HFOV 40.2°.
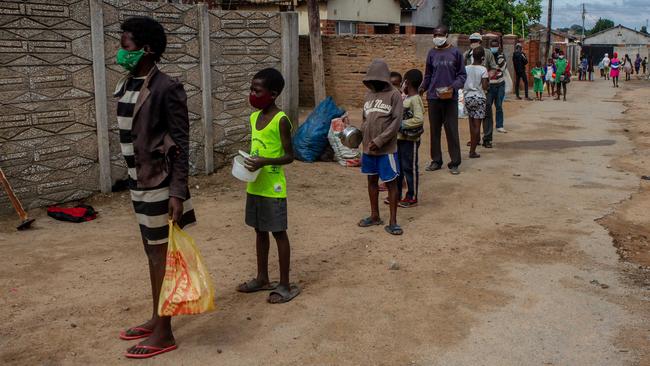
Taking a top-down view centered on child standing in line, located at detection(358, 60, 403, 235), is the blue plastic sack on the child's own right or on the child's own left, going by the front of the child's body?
on the child's own right

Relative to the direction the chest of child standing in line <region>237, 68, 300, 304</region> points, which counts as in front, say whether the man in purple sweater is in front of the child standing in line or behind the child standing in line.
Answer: behind

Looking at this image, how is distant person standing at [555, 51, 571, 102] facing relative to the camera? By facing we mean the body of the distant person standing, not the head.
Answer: toward the camera

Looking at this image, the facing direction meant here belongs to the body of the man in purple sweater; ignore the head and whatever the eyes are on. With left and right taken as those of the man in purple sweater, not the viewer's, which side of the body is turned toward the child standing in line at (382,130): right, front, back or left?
front

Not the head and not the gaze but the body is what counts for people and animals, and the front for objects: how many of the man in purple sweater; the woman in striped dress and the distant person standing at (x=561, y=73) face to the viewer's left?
1

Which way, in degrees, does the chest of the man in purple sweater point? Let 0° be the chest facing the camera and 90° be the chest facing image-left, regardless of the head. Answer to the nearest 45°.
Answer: approximately 0°

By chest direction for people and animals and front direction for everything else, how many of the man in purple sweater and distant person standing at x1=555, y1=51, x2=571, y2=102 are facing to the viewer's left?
0

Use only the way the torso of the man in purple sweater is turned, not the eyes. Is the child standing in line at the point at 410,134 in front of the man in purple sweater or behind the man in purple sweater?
in front

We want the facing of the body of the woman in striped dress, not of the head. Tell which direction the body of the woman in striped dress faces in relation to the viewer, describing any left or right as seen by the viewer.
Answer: facing to the left of the viewer

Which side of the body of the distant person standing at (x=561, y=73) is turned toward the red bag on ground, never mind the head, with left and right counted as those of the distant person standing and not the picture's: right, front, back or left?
front

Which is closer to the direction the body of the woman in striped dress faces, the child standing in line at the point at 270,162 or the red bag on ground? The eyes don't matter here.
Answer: the red bag on ground

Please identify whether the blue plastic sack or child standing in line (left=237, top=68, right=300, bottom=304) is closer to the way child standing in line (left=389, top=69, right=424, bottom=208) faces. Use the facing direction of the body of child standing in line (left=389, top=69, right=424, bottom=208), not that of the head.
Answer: the child standing in line

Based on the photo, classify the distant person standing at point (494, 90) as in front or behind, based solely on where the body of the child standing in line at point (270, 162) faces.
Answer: behind
